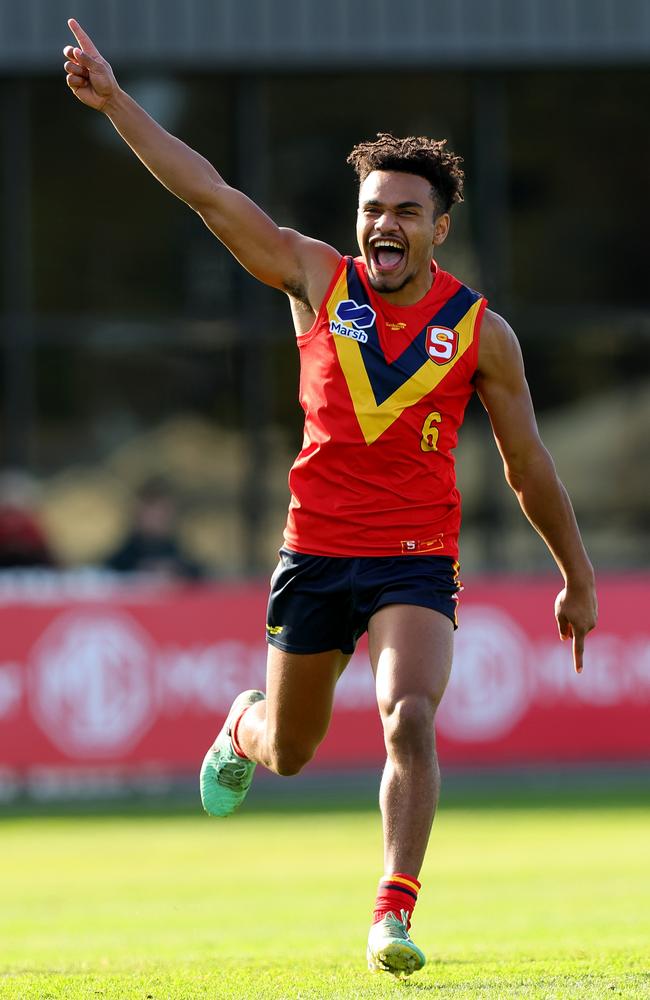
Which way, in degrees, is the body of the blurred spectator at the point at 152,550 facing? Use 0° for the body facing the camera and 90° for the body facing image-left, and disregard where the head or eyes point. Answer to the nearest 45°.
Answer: approximately 0°

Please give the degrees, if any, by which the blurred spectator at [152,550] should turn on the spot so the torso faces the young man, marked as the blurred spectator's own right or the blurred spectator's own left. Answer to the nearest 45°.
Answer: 0° — they already face them

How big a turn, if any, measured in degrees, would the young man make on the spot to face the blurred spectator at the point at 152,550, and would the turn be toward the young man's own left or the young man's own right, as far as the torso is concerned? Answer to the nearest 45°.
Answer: approximately 180°

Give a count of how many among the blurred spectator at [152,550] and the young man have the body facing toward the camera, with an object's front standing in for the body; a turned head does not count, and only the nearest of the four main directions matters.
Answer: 2

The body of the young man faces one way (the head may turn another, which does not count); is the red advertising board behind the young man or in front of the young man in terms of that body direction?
behind

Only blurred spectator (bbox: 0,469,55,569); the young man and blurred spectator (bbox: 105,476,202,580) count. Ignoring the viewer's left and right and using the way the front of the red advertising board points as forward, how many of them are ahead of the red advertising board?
1

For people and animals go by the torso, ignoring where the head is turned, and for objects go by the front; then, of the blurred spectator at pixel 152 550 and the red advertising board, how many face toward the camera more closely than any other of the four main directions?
2

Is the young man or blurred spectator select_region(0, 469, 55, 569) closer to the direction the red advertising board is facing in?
the young man

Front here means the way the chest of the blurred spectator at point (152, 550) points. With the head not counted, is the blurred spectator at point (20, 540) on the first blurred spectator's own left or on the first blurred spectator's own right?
on the first blurred spectator's own right

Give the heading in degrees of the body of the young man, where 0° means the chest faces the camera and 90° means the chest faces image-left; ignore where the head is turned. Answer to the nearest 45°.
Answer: approximately 0°

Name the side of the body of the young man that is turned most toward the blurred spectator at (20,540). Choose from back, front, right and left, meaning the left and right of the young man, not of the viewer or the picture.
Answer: back
